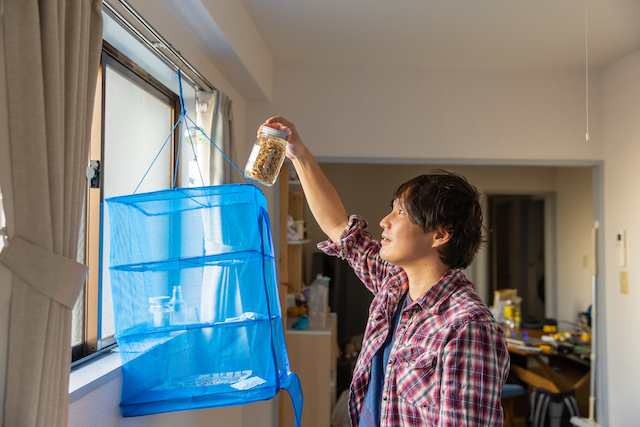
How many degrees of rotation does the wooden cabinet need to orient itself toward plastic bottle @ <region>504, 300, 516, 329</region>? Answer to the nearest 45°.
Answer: approximately 45° to its left

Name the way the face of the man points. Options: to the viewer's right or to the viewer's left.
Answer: to the viewer's left

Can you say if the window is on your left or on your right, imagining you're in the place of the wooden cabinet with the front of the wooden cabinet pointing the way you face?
on your right

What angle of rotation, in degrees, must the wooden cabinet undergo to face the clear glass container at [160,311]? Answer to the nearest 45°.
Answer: approximately 90° to its right

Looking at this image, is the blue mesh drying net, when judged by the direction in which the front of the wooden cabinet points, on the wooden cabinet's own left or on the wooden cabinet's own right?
on the wooden cabinet's own right
